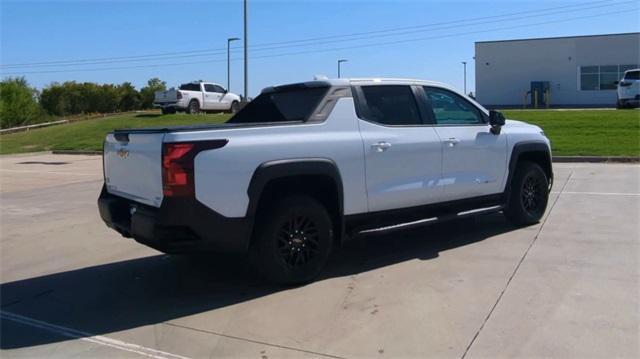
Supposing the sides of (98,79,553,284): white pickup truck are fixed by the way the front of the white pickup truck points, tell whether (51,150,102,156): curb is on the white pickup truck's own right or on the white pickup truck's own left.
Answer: on the white pickup truck's own left

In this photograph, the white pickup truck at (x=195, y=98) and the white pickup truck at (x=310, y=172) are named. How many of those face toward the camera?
0

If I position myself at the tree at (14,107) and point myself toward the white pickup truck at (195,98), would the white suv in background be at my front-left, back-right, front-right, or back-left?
front-left

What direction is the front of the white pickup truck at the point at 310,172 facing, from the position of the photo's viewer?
facing away from the viewer and to the right of the viewer

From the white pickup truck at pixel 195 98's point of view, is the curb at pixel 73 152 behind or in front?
behind

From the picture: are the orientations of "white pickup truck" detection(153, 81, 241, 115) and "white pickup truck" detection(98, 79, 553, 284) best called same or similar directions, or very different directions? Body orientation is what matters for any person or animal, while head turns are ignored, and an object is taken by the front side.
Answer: same or similar directions

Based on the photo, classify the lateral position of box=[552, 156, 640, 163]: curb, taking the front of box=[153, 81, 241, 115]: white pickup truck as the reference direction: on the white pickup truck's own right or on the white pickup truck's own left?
on the white pickup truck's own right

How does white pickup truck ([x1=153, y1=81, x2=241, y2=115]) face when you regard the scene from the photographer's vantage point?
facing away from the viewer and to the right of the viewer
